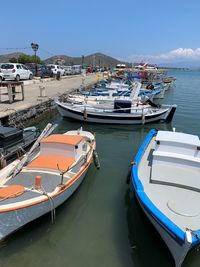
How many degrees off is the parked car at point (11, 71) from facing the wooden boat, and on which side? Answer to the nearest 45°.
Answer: approximately 135° to its right

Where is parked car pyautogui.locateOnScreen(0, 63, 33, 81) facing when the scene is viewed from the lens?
facing away from the viewer and to the right of the viewer

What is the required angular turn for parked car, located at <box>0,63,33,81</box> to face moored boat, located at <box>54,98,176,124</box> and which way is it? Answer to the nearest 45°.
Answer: approximately 90° to its right
